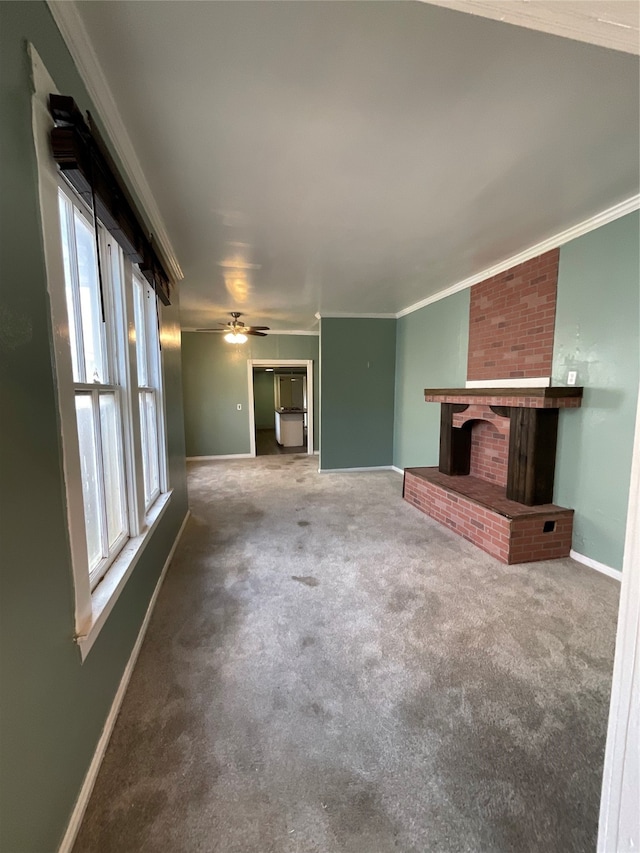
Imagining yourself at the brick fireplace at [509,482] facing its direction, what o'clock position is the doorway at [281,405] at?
The doorway is roughly at 3 o'clock from the brick fireplace.

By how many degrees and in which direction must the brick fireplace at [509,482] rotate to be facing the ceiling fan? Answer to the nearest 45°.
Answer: approximately 45° to its right

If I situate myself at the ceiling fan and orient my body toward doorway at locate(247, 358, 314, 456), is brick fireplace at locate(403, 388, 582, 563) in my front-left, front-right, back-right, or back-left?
back-right

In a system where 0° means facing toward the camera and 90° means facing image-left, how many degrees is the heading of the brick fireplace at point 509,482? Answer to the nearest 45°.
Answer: approximately 45°
